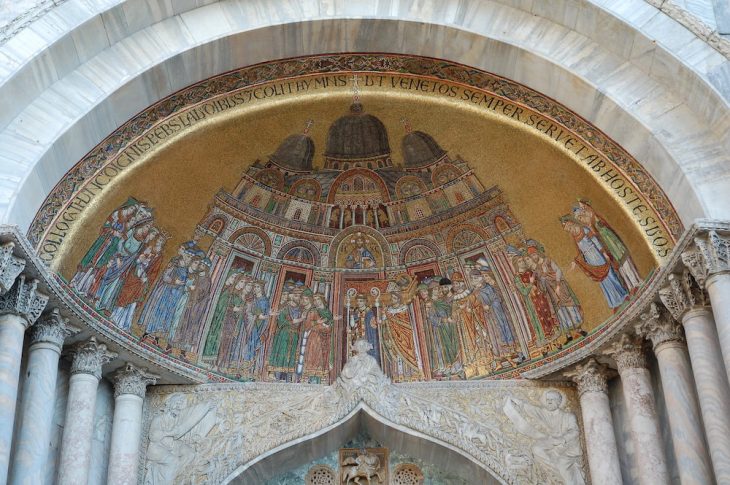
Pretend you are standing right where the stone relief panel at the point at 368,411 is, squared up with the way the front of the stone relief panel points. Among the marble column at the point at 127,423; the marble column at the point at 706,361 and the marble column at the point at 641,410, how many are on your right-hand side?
1

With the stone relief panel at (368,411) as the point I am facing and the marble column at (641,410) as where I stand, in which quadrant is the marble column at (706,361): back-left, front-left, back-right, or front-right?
back-left

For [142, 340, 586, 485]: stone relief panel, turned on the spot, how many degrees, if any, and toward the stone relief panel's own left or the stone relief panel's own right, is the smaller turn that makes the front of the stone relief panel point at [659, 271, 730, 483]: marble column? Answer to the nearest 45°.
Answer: approximately 45° to the stone relief panel's own left

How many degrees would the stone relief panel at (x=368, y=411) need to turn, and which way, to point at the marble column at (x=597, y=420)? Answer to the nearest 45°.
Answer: approximately 90° to its left

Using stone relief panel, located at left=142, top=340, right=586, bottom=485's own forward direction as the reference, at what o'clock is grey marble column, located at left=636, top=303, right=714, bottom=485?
The grey marble column is roughly at 10 o'clock from the stone relief panel.

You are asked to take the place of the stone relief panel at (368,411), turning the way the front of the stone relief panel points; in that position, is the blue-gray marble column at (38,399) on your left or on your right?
on your right

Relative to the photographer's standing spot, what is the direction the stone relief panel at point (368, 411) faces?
facing the viewer

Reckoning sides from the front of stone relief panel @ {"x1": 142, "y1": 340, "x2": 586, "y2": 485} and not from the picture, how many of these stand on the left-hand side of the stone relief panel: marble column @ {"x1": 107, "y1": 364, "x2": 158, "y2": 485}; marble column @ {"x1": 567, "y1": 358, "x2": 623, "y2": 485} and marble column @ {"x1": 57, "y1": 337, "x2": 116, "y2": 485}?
1

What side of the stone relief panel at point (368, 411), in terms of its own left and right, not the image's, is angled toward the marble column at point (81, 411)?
right

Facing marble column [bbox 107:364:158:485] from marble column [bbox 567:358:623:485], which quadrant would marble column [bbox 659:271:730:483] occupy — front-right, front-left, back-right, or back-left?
back-left

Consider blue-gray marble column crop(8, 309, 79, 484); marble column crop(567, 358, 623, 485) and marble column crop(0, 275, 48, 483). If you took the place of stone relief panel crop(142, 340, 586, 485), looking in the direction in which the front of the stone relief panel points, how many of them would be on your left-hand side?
1
